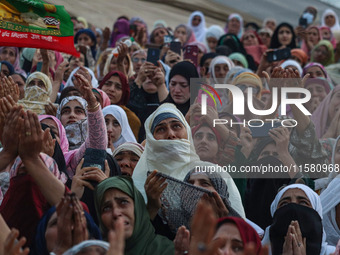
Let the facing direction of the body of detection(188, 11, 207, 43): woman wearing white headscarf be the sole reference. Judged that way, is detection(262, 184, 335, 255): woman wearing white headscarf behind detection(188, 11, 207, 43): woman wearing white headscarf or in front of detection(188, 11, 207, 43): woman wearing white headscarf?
in front

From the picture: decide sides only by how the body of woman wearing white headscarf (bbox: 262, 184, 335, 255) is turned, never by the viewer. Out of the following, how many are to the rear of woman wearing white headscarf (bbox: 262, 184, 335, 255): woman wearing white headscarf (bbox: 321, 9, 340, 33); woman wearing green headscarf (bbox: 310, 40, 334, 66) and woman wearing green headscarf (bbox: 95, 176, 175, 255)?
2

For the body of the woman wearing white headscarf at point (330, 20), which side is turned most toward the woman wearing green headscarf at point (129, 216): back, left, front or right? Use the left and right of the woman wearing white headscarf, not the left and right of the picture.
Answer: front

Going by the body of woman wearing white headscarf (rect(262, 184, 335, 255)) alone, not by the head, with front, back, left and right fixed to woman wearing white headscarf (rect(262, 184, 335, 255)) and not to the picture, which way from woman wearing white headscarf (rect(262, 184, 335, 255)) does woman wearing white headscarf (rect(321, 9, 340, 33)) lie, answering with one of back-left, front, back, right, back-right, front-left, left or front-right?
back

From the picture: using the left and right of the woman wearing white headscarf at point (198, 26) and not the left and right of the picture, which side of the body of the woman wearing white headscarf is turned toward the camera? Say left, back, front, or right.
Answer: front

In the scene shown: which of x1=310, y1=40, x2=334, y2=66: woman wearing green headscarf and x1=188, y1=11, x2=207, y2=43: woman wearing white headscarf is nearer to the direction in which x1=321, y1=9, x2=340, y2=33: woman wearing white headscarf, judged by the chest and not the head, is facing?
the woman wearing green headscarf

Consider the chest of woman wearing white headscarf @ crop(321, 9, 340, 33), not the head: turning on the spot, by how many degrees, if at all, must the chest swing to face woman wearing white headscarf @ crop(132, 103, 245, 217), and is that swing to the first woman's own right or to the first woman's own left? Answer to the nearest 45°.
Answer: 0° — they already face them

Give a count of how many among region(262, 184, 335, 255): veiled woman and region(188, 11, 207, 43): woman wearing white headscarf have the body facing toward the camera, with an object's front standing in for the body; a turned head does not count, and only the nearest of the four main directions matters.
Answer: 2

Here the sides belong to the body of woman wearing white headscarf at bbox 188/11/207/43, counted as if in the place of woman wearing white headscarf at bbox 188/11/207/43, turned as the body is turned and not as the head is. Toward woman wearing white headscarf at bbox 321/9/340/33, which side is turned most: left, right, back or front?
left

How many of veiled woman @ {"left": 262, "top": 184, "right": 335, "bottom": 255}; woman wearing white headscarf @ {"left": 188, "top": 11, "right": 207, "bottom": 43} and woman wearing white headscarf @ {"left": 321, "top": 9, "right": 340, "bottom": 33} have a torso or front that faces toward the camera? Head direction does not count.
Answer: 3

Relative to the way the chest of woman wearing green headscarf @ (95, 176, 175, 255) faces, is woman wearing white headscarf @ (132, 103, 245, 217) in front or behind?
behind

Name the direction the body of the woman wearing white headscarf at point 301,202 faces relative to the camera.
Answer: toward the camera

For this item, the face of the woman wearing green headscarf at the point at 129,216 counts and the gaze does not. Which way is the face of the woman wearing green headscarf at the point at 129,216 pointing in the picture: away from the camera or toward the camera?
toward the camera

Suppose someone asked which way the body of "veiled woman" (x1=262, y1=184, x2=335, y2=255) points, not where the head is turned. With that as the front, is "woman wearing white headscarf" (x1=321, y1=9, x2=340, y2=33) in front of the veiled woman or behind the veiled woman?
behind

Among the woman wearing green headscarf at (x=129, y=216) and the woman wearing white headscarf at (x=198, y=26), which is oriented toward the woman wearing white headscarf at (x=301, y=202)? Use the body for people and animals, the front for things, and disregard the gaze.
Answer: the woman wearing white headscarf at (x=198, y=26)
